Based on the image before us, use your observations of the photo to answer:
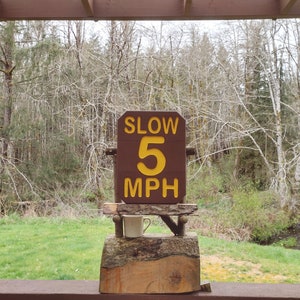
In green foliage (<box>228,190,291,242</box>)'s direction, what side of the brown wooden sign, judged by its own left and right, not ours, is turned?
back

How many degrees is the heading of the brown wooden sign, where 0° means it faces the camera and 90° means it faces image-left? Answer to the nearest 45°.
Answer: approximately 0°

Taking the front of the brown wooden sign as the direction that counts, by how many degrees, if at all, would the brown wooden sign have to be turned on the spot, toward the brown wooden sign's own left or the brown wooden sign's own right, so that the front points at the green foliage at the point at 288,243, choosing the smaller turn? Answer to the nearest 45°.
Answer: approximately 135° to the brown wooden sign's own left
